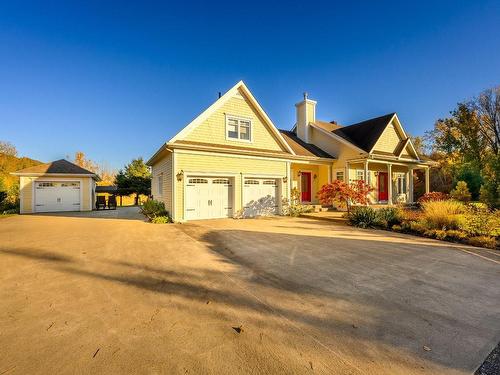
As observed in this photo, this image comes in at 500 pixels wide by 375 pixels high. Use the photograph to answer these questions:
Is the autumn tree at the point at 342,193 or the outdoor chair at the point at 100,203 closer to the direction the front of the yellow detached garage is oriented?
the autumn tree

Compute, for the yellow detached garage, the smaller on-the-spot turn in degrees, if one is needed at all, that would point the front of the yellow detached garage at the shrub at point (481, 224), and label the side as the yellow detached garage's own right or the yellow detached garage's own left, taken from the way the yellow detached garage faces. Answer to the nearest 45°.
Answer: approximately 45° to the yellow detached garage's own left

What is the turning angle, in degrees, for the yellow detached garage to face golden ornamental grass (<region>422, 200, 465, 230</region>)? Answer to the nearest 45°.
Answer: approximately 45° to its left

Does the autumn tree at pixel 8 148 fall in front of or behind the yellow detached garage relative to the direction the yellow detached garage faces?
behind

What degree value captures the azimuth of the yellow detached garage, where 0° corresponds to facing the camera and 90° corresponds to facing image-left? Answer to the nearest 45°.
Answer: approximately 0°

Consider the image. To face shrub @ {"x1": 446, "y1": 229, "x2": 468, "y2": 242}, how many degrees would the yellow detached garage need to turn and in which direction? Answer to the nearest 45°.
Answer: approximately 45° to its left

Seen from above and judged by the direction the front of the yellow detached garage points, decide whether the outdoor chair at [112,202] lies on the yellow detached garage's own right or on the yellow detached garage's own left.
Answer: on the yellow detached garage's own left

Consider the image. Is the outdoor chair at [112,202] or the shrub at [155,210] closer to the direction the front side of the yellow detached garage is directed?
the shrub

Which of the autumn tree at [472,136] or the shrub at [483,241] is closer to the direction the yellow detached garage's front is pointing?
the shrub

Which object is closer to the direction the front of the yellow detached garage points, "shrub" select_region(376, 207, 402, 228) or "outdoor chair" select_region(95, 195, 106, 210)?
the shrub

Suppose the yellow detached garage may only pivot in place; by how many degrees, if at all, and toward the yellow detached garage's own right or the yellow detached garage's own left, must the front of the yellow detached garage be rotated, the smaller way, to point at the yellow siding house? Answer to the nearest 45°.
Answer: approximately 45° to the yellow detached garage's own left

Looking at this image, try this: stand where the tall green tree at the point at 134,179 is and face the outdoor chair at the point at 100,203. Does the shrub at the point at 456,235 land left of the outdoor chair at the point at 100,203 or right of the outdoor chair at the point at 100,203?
left

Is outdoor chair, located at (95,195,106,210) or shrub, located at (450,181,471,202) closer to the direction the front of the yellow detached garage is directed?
the shrub

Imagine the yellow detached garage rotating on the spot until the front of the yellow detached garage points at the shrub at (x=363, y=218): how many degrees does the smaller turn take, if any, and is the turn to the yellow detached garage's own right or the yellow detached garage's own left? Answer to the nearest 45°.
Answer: approximately 45° to the yellow detached garage's own left
